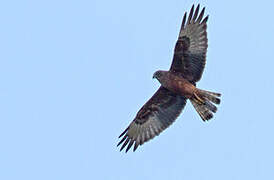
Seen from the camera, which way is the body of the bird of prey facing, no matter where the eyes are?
to the viewer's left
